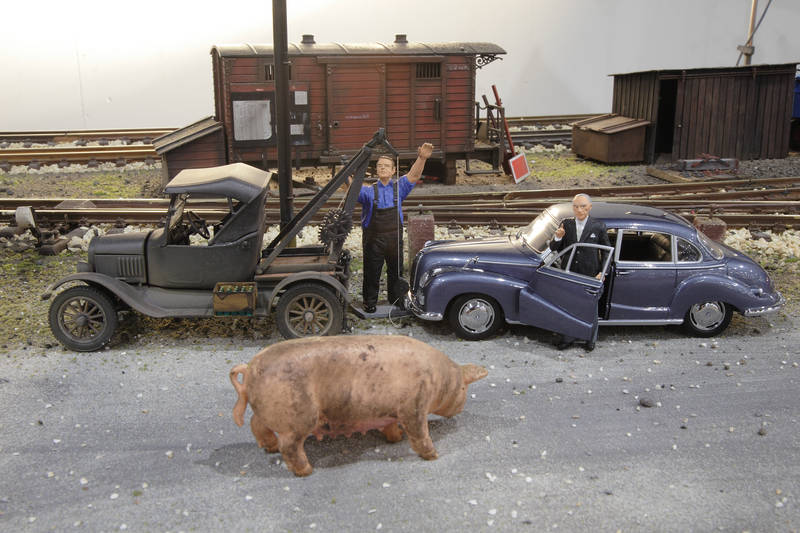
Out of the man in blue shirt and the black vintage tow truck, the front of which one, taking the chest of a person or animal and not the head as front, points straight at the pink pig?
the man in blue shirt

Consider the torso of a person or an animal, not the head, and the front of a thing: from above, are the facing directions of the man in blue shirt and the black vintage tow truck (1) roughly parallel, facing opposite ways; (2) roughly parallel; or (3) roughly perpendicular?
roughly perpendicular

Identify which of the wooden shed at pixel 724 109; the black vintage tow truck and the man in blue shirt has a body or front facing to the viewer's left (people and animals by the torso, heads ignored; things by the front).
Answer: the black vintage tow truck

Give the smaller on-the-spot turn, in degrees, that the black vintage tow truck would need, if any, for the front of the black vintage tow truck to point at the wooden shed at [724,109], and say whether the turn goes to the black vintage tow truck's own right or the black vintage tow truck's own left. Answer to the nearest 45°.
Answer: approximately 135° to the black vintage tow truck's own right

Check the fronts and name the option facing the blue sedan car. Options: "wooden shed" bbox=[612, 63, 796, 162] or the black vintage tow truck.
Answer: the wooden shed

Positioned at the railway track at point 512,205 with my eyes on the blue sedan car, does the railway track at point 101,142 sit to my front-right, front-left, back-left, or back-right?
back-right

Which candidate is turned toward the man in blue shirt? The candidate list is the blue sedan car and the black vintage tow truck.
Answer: the blue sedan car

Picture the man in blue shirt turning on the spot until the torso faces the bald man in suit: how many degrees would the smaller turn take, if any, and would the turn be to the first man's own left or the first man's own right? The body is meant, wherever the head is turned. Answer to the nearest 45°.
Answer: approximately 45° to the first man's own left

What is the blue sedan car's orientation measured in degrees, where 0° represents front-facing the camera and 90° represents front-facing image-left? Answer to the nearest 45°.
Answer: approximately 90°

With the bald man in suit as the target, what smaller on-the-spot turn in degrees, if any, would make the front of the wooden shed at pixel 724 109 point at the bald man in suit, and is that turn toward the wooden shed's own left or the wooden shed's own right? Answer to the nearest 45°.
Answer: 0° — it already faces them

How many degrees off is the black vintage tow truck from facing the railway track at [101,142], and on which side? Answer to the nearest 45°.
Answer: approximately 90° to its right

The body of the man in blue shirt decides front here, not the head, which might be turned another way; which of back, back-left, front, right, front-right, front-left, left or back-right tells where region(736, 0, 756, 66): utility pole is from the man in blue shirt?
back-left

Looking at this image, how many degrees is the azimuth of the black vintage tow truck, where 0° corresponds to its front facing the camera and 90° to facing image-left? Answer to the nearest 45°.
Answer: approximately 90°
